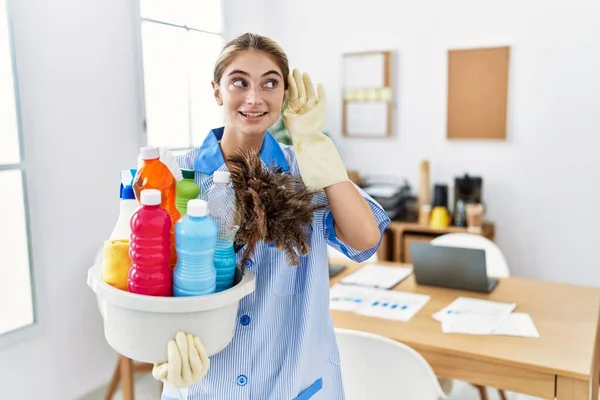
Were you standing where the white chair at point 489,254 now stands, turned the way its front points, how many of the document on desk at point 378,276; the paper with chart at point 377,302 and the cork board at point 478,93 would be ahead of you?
2

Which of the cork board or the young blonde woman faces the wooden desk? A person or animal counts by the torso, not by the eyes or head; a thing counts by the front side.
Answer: the cork board

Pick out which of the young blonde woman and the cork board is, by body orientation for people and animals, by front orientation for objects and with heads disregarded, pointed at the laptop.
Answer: the cork board

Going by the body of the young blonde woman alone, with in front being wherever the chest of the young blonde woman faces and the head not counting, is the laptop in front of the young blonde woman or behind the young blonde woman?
behind

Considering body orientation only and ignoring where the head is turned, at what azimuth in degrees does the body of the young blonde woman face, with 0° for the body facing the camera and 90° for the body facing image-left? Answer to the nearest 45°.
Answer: approximately 0°

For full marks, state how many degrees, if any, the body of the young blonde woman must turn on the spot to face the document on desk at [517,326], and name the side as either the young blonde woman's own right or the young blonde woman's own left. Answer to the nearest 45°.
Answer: approximately 135° to the young blonde woman's own left

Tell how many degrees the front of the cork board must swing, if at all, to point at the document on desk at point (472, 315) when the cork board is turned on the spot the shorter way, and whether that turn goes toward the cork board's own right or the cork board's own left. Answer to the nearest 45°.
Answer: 0° — it already faces it

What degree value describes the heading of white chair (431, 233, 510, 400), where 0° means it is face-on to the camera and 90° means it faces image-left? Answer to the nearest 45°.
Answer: approximately 45°

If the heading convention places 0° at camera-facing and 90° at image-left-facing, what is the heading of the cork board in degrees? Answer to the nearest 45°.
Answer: approximately 0°

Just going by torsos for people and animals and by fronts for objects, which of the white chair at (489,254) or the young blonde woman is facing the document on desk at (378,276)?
the white chair
